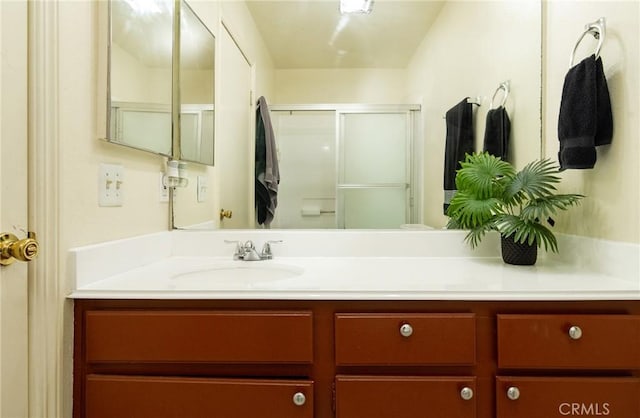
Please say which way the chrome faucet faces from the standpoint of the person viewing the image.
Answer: facing the viewer

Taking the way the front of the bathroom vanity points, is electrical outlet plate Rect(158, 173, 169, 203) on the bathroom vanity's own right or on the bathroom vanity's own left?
on the bathroom vanity's own right

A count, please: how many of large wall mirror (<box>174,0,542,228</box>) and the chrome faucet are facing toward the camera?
2

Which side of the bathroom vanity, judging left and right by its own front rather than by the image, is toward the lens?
front

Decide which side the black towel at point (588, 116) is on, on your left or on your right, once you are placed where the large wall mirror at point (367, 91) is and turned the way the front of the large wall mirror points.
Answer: on your left

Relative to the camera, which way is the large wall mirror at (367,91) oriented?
toward the camera

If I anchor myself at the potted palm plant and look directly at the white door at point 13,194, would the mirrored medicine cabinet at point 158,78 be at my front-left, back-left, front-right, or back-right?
front-right

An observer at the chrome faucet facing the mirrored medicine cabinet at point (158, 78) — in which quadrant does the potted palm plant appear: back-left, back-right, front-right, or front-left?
back-left

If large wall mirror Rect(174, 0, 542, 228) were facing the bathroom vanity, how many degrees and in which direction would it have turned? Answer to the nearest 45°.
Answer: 0° — it already faces it

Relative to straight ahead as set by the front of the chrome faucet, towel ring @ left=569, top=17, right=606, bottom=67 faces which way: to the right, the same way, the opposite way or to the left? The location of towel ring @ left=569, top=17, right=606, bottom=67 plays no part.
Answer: to the right

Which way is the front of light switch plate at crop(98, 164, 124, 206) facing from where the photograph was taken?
facing the viewer and to the right of the viewer

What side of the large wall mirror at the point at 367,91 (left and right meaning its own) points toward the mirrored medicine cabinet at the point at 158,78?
right
